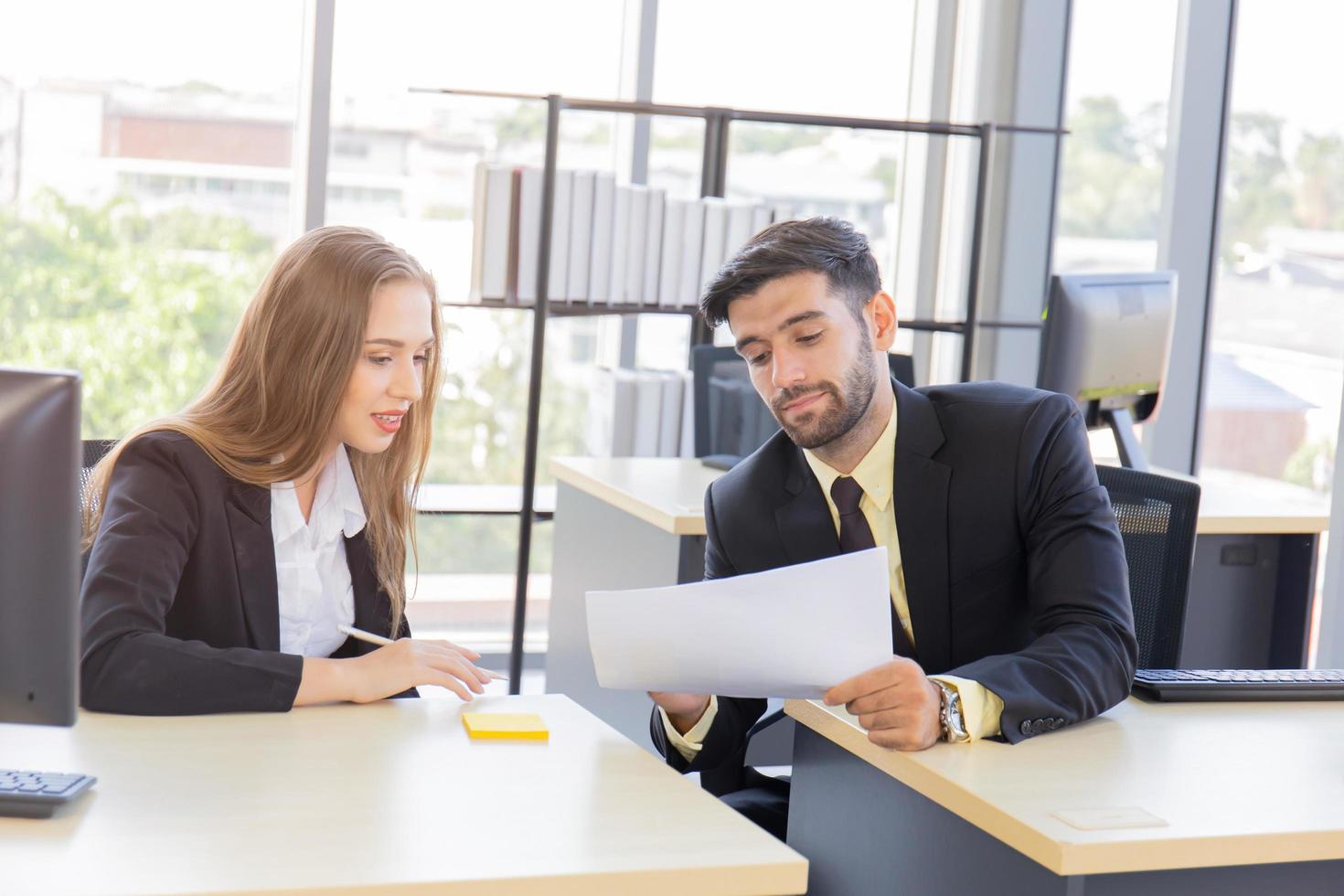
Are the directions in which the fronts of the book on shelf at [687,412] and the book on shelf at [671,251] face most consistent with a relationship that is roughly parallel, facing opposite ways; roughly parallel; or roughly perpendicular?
roughly parallel

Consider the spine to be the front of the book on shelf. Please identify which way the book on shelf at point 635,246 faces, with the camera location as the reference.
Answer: facing the viewer

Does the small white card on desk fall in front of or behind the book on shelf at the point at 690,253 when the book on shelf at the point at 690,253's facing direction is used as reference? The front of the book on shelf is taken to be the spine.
in front

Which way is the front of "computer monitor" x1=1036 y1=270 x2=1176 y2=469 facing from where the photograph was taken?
facing away from the viewer and to the left of the viewer

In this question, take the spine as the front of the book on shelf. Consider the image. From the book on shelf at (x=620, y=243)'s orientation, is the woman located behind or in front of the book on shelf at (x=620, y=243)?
in front

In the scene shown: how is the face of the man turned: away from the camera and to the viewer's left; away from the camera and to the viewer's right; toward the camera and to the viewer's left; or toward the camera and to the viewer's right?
toward the camera and to the viewer's left

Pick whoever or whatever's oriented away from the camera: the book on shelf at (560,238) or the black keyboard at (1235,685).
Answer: the black keyboard

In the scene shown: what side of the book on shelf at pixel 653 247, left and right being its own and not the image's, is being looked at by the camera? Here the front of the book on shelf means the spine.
front

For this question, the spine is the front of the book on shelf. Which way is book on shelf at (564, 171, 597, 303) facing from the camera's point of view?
toward the camera

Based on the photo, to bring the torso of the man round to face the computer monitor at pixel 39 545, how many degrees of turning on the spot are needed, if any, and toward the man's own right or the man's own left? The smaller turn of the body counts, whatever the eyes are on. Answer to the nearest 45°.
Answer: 0° — they already face it

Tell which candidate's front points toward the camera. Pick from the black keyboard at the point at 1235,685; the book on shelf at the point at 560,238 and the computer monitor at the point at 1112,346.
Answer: the book on shelf

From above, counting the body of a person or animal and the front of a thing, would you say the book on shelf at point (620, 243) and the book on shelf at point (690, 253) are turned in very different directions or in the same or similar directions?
same or similar directions

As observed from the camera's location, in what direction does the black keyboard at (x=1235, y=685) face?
facing away from the viewer
